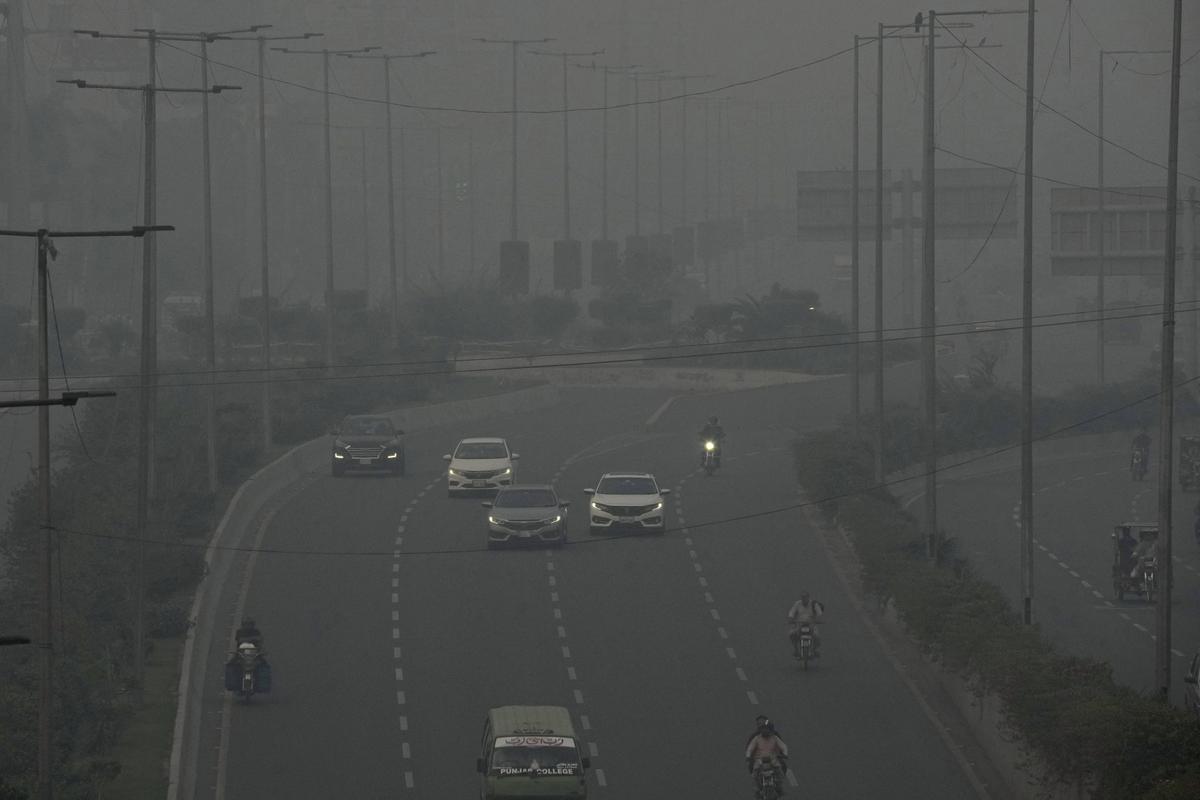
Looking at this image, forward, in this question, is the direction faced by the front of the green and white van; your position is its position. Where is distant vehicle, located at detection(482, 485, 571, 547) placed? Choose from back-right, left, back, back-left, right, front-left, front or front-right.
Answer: back

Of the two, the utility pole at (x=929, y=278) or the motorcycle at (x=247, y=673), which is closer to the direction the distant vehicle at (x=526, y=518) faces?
the motorcycle

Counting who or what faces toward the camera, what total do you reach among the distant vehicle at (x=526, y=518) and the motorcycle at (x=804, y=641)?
2

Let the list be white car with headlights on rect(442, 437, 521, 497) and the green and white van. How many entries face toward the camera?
2

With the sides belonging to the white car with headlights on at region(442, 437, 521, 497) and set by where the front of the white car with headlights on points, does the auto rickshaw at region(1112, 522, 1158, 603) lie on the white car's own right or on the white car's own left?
on the white car's own left

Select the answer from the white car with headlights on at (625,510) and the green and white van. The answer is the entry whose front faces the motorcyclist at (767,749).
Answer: the white car with headlights on

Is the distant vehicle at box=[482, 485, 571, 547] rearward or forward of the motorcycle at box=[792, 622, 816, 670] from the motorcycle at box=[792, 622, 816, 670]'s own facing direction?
rearward

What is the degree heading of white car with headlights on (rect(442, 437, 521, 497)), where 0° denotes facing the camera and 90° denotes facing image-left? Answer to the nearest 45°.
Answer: approximately 0°
